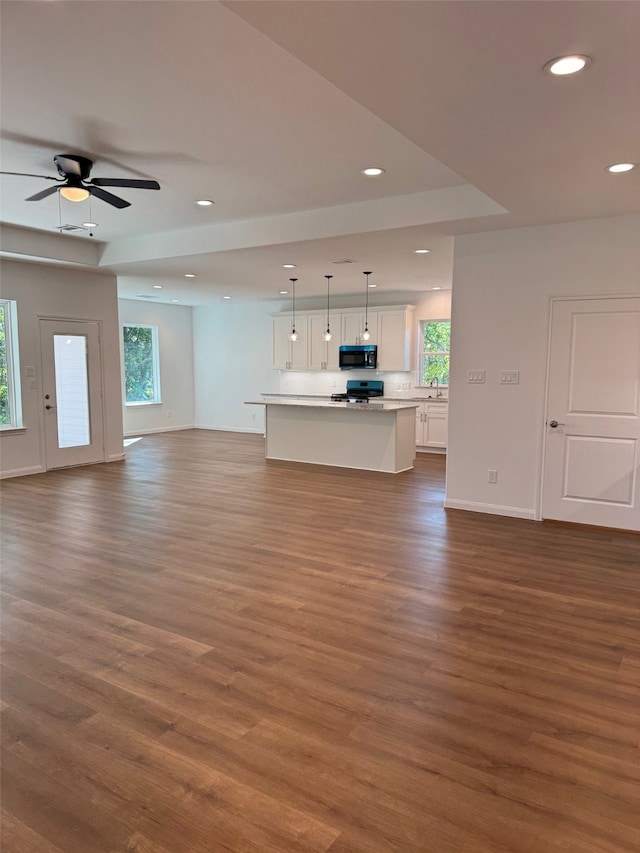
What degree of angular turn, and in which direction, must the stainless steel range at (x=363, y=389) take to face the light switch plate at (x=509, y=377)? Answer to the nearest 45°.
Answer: approximately 45° to its left

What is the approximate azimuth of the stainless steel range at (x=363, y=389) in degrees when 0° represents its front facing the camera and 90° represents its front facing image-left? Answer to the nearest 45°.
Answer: approximately 45°

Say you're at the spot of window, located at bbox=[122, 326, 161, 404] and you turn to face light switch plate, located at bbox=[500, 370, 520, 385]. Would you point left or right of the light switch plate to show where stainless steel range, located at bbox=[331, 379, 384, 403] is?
left

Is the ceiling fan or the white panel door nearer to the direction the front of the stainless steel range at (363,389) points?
the ceiling fan

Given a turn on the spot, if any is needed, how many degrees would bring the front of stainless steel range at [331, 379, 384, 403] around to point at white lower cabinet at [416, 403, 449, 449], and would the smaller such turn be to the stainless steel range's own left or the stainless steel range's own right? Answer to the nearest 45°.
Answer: approximately 90° to the stainless steel range's own left

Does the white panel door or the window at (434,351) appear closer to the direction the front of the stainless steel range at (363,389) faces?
the white panel door

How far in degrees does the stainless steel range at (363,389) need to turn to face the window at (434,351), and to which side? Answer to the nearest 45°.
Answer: approximately 135° to its left

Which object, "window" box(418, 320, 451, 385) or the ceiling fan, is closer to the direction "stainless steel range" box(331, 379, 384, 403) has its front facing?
the ceiling fan

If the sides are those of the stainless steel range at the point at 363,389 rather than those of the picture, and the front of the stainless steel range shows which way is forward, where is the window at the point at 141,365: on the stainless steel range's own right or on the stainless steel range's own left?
on the stainless steel range's own right
